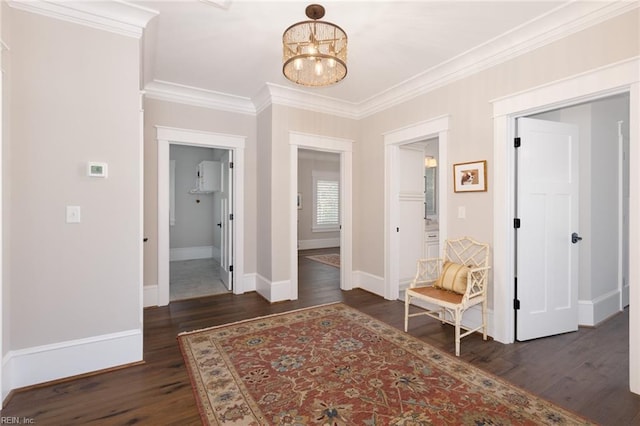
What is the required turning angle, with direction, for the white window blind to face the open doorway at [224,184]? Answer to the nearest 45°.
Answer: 0° — it already faces it

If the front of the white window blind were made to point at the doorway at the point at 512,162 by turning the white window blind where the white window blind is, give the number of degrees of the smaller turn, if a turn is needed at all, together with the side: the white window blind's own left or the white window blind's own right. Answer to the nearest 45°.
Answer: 0° — it already faces it

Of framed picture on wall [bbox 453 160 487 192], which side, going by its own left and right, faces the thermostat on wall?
front

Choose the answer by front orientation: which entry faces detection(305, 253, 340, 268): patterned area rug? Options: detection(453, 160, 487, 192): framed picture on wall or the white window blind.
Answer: the white window blind

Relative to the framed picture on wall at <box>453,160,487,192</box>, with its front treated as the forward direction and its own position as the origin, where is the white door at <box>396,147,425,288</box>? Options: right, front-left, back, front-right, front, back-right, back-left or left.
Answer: right

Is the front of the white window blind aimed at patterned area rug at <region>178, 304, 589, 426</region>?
yes

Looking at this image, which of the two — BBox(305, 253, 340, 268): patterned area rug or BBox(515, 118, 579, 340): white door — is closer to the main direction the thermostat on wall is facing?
the white door

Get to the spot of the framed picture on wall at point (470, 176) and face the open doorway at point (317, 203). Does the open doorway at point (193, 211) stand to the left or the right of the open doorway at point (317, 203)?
left

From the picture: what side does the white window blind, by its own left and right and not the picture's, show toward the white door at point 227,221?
front

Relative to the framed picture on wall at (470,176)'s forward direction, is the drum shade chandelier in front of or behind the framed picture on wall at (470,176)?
in front

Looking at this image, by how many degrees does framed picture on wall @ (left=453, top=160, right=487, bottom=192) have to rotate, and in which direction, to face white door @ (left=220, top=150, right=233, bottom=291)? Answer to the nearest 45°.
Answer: approximately 45° to its right

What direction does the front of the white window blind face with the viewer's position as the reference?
facing the viewer

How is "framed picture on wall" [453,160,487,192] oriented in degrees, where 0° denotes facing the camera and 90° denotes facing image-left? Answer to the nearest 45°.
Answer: approximately 45°

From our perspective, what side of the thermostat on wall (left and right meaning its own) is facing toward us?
front

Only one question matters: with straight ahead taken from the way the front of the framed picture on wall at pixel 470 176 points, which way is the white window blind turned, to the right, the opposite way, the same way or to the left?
to the left

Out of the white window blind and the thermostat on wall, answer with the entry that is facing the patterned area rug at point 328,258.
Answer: the white window blind

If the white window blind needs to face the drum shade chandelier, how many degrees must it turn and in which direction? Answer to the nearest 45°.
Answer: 0° — it already faces it
